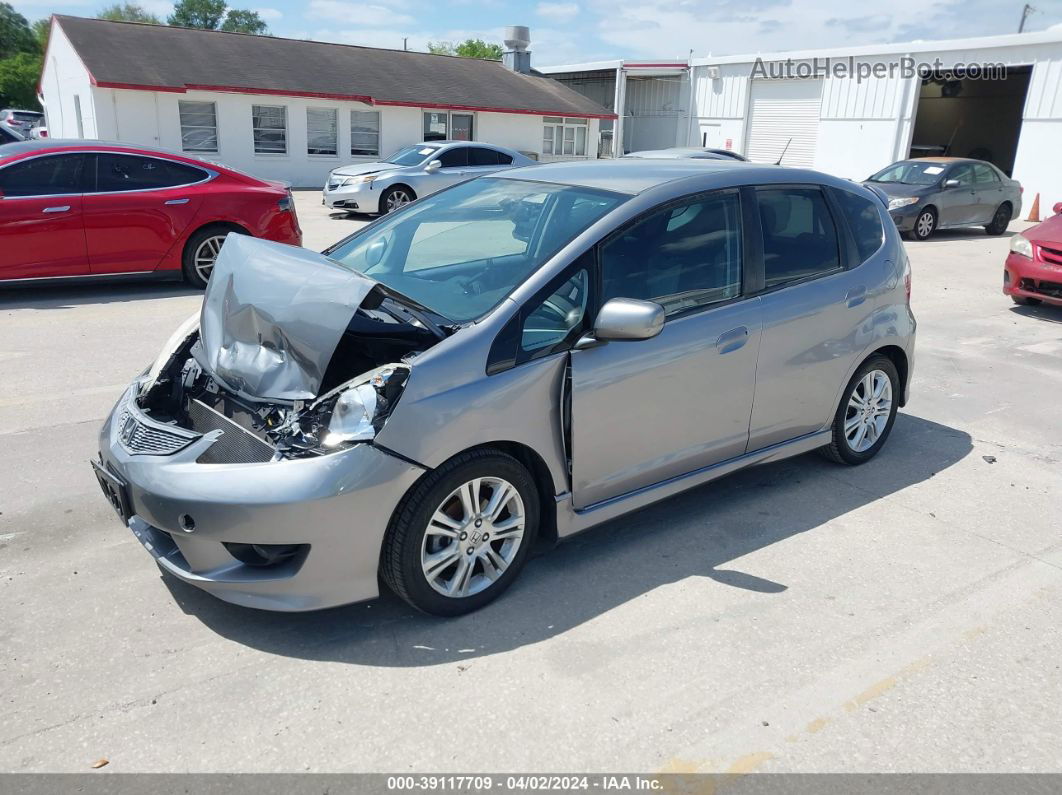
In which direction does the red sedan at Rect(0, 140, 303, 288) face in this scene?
to the viewer's left

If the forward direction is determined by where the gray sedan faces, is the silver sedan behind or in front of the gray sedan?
in front

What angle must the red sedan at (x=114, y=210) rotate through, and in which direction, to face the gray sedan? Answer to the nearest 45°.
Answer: approximately 180°

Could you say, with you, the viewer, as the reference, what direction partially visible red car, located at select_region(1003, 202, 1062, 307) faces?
facing the viewer and to the left of the viewer

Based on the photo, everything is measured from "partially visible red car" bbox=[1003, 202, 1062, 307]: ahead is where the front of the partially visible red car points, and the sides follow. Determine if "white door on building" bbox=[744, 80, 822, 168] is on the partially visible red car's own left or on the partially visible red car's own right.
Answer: on the partially visible red car's own right

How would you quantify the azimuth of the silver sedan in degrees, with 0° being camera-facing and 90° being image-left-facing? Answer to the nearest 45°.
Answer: approximately 45°

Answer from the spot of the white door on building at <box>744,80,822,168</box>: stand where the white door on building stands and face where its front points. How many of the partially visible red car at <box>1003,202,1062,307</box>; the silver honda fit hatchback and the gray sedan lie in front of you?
3

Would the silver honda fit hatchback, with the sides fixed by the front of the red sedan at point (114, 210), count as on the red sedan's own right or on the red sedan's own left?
on the red sedan's own left

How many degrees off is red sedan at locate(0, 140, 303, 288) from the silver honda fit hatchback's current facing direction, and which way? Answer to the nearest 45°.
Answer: approximately 90° to its right

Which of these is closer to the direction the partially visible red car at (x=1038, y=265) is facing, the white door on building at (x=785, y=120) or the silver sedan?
the silver sedan

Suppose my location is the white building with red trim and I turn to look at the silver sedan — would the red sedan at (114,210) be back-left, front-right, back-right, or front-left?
front-right

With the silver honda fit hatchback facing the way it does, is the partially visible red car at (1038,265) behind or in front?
behind

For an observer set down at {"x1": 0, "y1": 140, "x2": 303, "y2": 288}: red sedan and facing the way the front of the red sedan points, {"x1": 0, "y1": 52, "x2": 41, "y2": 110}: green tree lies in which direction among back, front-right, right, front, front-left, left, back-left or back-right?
right

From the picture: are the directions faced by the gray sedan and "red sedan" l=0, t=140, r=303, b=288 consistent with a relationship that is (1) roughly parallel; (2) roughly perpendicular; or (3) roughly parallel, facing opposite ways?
roughly parallel

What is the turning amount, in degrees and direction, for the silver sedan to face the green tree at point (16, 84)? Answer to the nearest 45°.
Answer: approximately 90° to its right

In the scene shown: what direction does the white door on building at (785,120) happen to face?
toward the camera

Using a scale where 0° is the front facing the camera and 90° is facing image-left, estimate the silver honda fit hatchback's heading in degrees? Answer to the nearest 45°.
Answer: approximately 45°

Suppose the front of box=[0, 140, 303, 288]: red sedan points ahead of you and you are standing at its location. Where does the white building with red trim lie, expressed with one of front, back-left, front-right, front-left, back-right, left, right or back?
right

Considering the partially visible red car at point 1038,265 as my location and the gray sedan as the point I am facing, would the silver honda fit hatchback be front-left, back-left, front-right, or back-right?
back-left

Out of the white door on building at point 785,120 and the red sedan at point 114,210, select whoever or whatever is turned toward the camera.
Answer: the white door on building

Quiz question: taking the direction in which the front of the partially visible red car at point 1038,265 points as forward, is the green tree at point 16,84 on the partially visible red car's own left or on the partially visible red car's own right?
on the partially visible red car's own right
